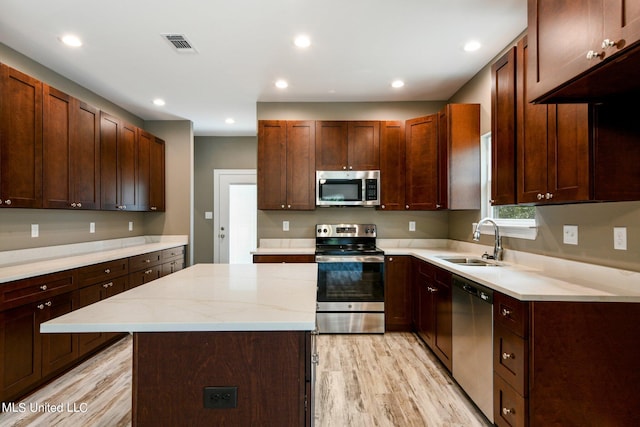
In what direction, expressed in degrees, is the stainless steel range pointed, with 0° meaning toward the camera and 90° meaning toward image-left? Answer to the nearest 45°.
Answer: approximately 0°

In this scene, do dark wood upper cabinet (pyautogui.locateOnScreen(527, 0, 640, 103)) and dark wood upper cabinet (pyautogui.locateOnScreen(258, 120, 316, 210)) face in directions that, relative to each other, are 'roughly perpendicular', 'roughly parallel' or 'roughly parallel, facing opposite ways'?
roughly perpendicular

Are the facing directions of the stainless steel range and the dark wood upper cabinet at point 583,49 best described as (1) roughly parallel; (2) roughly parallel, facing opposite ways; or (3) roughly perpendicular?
roughly perpendicular

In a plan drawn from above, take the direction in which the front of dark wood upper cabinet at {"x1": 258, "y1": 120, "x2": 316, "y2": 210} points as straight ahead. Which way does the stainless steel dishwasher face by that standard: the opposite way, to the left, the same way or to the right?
to the right

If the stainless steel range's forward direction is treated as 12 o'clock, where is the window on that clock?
The window is roughly at 10 o'clock from the stainless steel range.

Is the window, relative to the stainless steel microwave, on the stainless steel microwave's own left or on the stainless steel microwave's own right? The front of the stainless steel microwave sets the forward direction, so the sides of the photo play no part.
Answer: on the stainless steel microwave's own left

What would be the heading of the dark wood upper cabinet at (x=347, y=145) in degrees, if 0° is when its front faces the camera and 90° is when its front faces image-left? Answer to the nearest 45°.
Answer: approximately 0°

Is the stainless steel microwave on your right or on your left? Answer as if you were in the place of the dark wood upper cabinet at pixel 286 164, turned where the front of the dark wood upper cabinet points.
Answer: on your left

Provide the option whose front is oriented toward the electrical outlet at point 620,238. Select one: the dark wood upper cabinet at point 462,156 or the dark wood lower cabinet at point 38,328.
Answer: the dark wood lower cabinet
